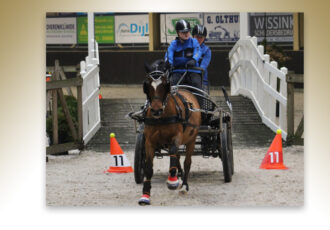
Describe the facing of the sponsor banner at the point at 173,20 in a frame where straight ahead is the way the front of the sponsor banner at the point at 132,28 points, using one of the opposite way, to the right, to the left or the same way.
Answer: the same way

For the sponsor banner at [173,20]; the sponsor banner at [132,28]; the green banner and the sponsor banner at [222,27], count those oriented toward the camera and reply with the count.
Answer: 4

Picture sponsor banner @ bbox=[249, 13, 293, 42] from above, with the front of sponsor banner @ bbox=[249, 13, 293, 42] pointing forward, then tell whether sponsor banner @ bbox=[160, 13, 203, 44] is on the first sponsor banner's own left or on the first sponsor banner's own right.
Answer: on the first sponsor banner's own right

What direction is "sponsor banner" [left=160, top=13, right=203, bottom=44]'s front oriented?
toward the camera

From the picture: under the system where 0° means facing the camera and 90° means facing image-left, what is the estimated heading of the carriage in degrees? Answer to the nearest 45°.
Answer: approximately 0°

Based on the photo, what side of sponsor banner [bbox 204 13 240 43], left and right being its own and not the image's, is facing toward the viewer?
front

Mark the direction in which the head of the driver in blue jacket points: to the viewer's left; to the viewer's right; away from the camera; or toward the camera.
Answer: toward the camera

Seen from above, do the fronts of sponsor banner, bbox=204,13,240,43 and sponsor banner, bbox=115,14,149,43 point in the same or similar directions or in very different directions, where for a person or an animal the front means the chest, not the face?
same or similar directions

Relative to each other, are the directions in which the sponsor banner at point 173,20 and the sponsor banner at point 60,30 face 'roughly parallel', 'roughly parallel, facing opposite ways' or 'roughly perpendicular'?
roughly parallel

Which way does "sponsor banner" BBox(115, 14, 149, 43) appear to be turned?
toward the camera

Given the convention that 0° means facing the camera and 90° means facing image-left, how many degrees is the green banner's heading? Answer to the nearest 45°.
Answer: approximately 0°

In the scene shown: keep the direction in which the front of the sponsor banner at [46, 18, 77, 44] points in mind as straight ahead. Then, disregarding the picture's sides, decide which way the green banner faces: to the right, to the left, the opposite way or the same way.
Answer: the same way

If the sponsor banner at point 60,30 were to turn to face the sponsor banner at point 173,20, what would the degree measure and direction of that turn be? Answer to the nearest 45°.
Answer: approximately 90° to its left

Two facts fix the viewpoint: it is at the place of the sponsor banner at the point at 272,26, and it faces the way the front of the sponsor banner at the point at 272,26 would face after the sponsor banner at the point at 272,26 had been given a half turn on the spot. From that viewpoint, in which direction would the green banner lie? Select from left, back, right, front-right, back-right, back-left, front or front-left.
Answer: left
